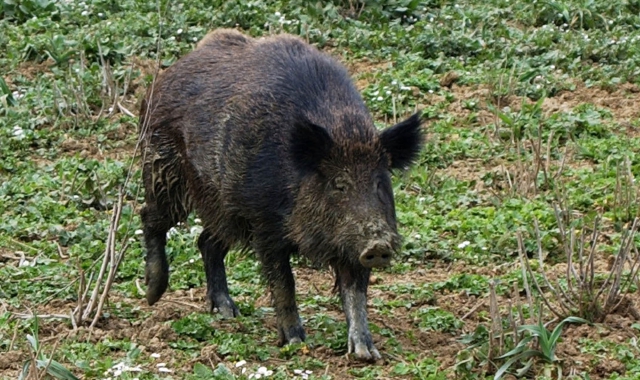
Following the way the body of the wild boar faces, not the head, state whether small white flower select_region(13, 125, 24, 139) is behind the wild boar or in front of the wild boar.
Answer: behind

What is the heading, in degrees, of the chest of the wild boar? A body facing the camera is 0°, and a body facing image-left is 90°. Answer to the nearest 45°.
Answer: approximately 315°

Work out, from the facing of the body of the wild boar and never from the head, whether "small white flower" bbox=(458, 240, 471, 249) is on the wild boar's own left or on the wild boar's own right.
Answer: on the wild boar's own left
